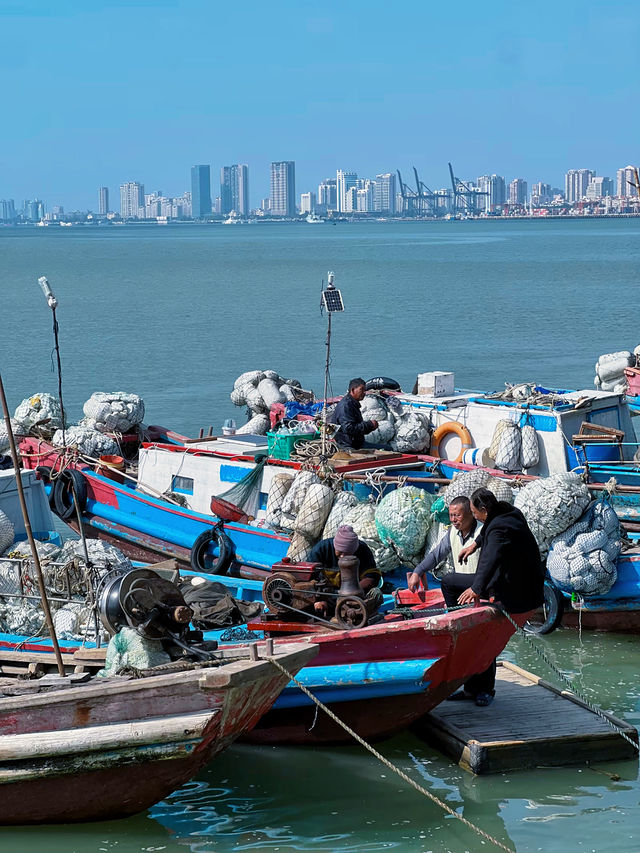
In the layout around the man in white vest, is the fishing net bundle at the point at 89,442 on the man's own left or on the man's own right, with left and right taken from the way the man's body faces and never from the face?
on the man's own right

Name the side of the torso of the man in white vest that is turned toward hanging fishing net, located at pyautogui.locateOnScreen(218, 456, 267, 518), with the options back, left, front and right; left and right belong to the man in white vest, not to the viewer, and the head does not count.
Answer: right

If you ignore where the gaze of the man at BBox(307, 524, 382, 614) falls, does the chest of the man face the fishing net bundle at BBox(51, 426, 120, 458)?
no

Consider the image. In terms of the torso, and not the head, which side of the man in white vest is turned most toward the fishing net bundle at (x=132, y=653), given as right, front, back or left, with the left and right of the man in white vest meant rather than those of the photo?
front

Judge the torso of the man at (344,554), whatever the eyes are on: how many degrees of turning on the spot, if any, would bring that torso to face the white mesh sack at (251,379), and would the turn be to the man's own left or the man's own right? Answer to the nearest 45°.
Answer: approximately 180°

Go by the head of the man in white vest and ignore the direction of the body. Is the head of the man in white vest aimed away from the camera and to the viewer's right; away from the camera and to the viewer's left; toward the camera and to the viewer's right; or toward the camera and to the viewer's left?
toward the camera and to the viewer's left

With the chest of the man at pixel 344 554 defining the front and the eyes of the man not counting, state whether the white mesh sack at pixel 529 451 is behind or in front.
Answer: behind

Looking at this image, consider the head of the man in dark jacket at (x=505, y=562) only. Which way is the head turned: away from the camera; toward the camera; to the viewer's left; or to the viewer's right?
to the viewer's left

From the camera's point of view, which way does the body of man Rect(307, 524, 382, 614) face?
toward the camera

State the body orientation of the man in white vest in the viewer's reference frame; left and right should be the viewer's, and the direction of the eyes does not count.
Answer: facing the viewer and to the left of the viewer

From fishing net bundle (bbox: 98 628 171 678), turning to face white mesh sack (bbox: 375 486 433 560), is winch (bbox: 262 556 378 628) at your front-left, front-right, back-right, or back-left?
front-right

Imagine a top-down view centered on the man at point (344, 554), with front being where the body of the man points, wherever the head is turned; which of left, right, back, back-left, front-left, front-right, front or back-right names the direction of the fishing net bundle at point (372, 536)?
back

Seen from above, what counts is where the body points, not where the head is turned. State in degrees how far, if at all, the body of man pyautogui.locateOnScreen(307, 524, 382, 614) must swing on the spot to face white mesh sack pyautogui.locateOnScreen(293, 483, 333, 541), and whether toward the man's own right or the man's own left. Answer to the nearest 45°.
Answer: approximately 180°

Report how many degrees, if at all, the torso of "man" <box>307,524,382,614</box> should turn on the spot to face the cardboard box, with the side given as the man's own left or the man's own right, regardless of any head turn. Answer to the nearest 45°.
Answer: approximately 180°

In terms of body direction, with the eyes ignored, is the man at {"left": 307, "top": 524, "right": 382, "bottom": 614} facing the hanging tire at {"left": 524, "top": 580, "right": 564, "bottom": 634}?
no

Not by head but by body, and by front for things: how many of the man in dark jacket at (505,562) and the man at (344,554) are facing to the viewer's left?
1

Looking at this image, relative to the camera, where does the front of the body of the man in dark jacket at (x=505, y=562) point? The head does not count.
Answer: to the viewer's left
